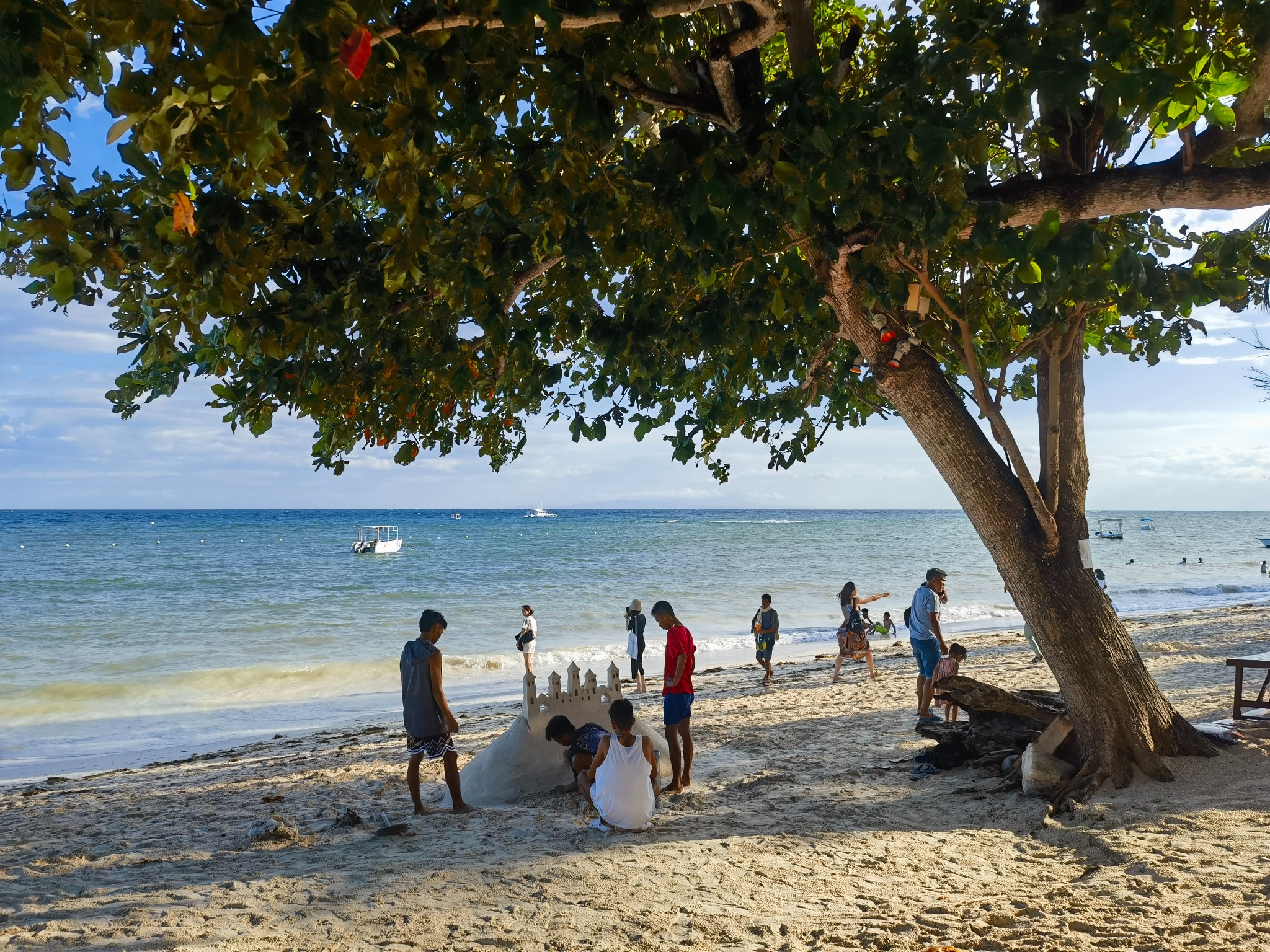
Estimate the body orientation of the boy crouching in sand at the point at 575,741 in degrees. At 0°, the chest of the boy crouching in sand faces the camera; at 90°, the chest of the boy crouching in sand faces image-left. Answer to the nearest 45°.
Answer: approximately 90°

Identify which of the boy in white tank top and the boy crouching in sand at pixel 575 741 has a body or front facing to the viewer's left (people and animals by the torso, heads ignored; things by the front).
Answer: the boy crouching in sand

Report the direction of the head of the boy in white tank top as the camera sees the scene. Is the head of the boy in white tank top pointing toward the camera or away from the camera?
away from the camera

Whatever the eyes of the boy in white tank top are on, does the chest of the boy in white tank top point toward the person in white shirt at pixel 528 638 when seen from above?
yes

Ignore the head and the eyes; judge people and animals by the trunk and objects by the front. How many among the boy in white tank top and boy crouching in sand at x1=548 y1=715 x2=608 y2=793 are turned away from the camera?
1

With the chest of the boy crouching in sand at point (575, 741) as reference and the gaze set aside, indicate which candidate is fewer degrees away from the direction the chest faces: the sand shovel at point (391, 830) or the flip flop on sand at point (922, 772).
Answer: the sand shovel

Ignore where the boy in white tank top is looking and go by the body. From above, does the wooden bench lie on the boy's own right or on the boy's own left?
on the boy's own right

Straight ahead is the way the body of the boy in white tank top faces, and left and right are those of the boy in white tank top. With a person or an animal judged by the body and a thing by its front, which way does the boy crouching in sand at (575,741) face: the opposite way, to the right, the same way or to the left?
to the left

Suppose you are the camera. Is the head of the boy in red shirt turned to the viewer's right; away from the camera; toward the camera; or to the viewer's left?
to the viewer's left

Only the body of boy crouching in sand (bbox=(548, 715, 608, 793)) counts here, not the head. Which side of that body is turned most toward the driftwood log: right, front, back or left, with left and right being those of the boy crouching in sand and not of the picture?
back

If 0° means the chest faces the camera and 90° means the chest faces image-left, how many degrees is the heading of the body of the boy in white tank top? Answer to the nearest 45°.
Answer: approximately 180°

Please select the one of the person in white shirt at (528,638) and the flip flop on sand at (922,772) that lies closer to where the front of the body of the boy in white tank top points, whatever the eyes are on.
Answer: the person in white shirt

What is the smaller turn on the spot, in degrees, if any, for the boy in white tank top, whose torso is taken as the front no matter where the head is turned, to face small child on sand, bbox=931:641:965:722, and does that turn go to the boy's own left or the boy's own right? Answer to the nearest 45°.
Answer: approximately 45° to the boy's own right
